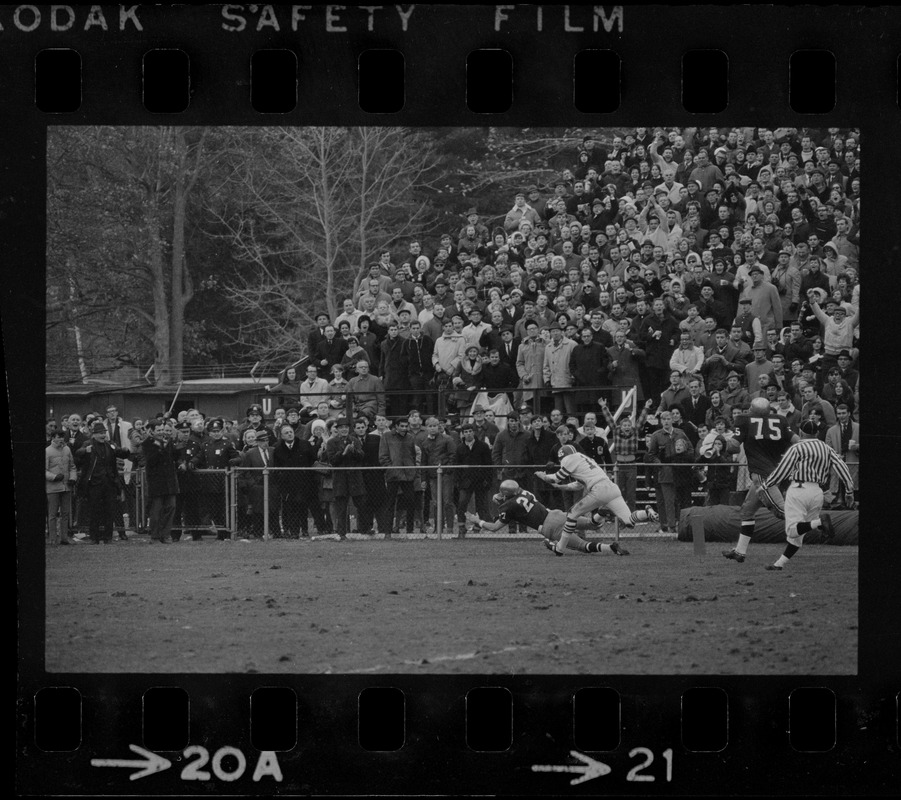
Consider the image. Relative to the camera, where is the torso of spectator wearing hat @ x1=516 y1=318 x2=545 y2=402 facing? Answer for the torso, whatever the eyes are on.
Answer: toward the camera

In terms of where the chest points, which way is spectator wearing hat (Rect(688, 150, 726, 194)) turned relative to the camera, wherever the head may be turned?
toward the camera

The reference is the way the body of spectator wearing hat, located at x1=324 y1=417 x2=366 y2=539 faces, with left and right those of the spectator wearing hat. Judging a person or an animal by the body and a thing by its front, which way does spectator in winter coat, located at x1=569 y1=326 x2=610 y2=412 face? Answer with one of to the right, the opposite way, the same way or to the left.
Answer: the same way

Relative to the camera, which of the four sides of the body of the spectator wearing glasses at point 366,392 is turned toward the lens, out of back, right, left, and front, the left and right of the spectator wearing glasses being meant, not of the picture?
front

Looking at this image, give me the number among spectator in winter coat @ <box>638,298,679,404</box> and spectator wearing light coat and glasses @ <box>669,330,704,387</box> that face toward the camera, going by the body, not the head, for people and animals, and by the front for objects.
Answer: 2

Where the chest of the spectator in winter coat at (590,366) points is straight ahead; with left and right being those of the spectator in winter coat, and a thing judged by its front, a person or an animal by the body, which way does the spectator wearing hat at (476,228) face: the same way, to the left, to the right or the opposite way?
the same way

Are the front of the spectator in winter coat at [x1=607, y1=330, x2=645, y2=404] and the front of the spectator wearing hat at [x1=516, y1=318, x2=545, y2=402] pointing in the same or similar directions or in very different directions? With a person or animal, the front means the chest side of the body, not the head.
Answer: same or similar directions

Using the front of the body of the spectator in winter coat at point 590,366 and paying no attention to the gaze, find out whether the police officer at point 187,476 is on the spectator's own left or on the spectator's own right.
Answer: on the spectator's own right

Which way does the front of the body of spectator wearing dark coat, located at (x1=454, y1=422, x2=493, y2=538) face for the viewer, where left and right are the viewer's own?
facing the viewer

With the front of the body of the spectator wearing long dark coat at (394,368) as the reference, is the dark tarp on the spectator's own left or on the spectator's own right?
on the spectator's own left

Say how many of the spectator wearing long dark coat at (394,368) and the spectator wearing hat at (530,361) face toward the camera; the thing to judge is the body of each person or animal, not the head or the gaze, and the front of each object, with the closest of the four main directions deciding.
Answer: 2
